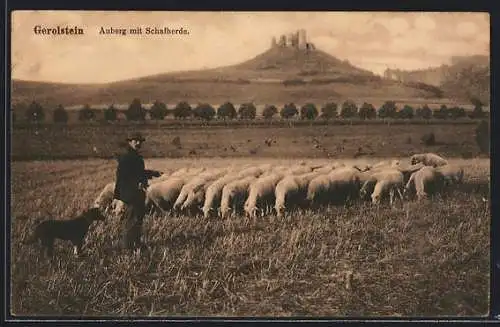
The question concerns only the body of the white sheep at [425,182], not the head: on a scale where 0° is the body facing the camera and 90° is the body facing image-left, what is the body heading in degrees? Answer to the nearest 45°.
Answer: approximately 45°

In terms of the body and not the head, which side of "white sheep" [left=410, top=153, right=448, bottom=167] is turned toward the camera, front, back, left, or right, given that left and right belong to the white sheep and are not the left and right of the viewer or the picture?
left

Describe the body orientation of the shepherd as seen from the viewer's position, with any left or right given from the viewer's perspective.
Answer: facing the viewer and to the right of the viewer

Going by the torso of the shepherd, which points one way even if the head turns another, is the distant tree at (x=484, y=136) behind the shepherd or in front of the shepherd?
in front

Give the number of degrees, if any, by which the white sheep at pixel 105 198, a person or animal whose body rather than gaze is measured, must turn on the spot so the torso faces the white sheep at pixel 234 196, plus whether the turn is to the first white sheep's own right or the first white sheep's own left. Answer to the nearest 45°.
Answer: approximately 135° to the first white sheep's own left

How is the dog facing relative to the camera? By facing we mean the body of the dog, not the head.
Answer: to the viewer's right

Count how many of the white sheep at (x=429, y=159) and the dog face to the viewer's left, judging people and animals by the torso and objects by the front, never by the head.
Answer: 1

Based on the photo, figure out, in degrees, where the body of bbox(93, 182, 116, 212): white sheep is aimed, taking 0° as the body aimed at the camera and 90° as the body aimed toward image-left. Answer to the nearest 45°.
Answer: approximately 45°

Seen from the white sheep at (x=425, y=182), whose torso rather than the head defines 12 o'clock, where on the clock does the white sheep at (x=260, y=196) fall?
the white sheep at (x=260, y=196) is roughly at 1 o'clock from the white sheep at (x=425, y=182).
